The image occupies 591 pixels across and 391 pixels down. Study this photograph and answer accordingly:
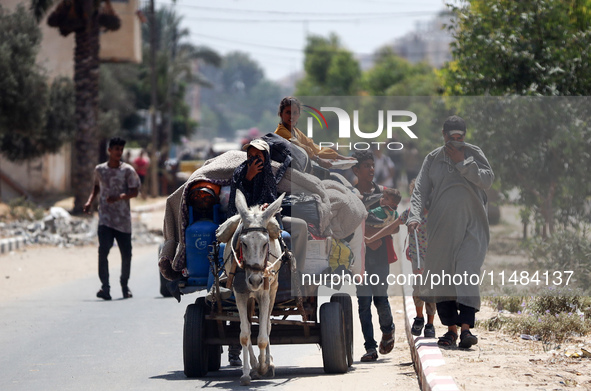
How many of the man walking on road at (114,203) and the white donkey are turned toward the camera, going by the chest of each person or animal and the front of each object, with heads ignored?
2

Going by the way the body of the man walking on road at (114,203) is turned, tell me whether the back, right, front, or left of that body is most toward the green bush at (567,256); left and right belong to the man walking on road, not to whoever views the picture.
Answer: left

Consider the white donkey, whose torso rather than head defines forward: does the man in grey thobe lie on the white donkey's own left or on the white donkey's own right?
on the white donkey's own left

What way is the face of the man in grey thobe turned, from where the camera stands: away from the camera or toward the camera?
toward the camera

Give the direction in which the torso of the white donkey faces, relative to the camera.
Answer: toward the camera

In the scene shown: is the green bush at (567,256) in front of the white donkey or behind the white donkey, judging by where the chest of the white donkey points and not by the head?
behind

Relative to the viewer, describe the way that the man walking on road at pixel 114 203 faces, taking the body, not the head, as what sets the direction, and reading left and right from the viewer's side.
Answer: facing the viewer

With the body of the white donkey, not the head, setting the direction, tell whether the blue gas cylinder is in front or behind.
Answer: behind

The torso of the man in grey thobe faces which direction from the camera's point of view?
toward the camera

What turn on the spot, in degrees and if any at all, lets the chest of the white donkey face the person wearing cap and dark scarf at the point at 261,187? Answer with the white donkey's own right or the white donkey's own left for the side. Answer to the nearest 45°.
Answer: approximately 180°

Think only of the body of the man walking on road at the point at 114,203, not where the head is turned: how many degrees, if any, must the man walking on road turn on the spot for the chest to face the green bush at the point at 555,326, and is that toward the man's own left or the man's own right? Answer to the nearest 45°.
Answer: approximately 45° to the man's own left

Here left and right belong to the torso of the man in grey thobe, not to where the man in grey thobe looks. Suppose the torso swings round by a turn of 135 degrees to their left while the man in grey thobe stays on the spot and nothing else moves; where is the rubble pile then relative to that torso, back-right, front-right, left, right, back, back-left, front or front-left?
left

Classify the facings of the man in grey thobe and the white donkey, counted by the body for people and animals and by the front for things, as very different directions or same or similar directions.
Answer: same or similar directions
